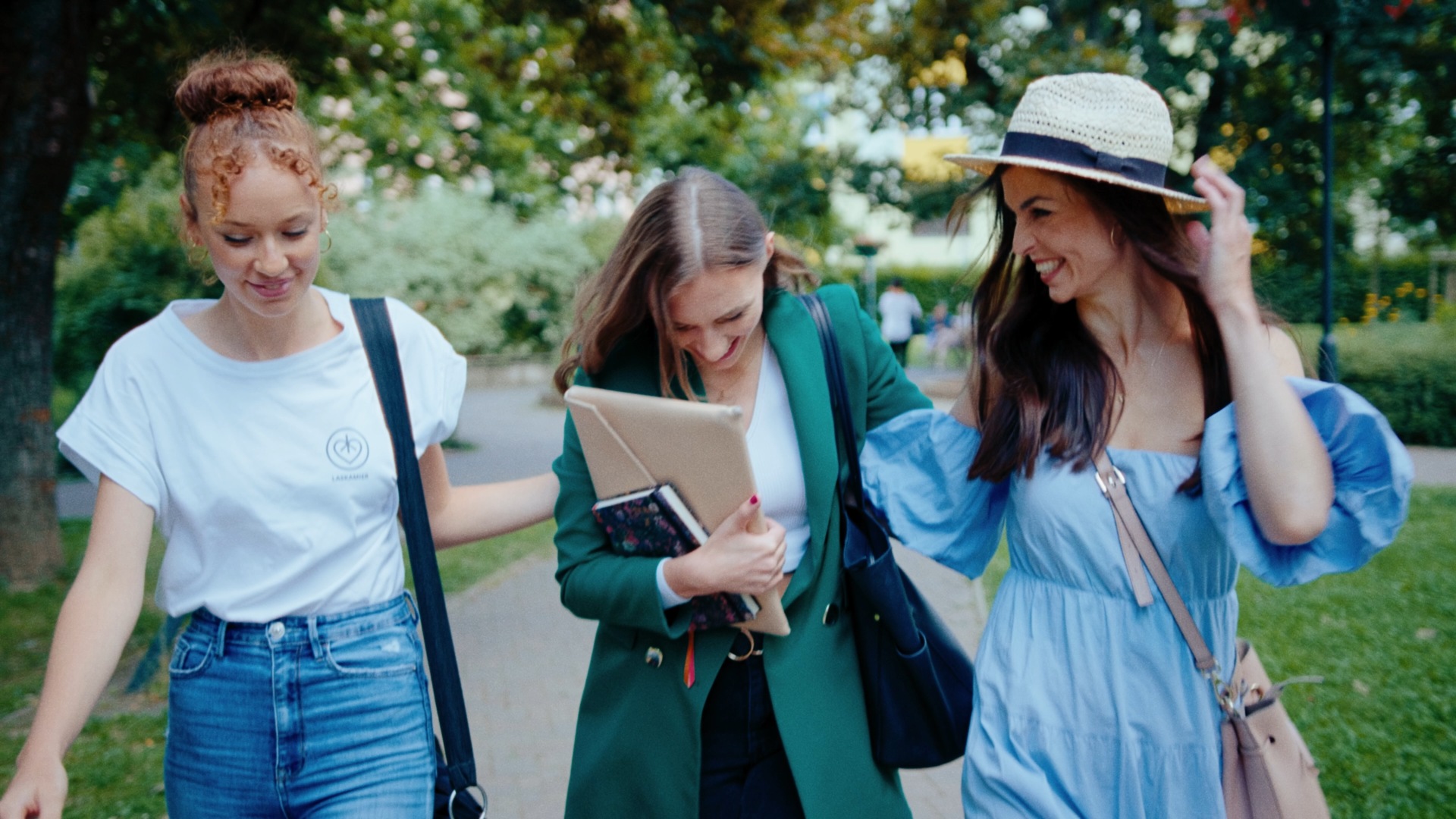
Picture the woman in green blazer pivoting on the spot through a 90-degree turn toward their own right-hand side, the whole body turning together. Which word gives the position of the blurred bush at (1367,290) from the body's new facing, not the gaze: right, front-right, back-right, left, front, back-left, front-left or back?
back-right

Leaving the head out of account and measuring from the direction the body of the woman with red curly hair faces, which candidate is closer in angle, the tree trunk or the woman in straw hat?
the woman in straw hat

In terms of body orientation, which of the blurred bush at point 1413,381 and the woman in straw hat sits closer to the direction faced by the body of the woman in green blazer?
the woman in straw hat

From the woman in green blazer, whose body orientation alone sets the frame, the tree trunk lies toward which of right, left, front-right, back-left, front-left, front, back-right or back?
back-right

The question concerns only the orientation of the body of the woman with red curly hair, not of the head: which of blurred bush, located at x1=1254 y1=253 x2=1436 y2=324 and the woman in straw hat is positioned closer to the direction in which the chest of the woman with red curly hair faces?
the woman in straw hat

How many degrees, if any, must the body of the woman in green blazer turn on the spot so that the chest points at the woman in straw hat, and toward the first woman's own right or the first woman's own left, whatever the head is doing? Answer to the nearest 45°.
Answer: approximately 90° to the first woman's own left

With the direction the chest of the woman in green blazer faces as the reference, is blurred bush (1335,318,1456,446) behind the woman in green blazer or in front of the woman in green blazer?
behind

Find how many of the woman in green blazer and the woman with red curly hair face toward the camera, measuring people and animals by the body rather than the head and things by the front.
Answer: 2

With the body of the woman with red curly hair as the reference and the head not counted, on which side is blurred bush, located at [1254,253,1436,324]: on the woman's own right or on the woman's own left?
on the woman's own left

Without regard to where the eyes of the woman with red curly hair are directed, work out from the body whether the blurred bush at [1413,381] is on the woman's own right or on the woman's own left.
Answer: on the woman's own left

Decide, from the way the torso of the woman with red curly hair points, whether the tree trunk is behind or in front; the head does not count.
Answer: behind

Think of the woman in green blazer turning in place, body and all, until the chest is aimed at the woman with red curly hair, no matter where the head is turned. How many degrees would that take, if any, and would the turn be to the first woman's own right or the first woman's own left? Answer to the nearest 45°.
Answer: approximately 90° to the first woman's own right
